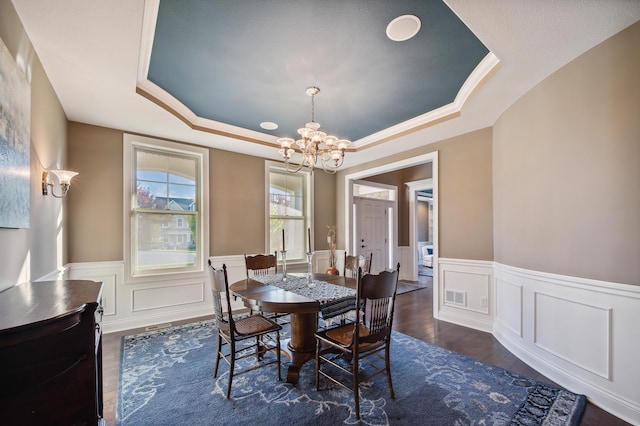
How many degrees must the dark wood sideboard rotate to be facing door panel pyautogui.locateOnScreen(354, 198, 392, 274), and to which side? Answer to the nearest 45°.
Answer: approximately 45° to its left

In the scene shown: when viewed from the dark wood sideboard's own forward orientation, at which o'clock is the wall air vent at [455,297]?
The wall air vent is roughly at 12 o'clock from the dark wood sideboard.

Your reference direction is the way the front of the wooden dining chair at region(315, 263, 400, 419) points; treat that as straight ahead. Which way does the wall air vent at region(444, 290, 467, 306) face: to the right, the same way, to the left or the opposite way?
to the left

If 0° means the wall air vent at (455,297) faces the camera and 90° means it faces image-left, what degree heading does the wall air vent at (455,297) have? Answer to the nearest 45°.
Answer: approximately 45°

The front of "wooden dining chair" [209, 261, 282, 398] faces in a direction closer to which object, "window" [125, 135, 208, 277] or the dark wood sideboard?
the window

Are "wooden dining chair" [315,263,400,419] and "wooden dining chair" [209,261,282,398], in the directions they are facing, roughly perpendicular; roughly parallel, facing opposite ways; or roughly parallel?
roughly perpendicular

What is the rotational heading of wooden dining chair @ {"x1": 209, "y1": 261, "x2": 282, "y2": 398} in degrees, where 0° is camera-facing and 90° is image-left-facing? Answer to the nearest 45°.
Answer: approximately 225°

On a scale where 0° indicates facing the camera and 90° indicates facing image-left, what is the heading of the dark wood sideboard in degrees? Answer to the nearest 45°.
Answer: approximately 270°

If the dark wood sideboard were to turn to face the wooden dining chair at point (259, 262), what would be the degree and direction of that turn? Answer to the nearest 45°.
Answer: approximately 45° to its left

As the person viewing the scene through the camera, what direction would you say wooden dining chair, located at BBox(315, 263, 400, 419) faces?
facing away from the viewer and to the left of the viewer

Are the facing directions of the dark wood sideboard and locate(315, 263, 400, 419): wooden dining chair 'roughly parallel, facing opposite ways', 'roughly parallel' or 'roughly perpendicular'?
roughly perpendicular
